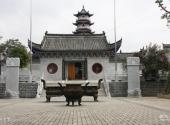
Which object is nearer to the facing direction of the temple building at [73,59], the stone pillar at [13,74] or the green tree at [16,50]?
the stone pillar

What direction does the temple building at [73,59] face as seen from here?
toward the camera

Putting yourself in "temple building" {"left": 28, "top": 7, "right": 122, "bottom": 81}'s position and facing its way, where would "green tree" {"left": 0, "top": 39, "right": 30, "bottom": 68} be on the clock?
The green tree is roughly at 4 o'clock from the temple building.

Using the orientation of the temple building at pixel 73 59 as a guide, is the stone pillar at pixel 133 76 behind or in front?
in front

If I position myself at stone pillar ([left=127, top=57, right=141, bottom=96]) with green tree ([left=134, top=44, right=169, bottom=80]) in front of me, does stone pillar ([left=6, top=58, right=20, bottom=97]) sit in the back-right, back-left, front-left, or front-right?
back-left

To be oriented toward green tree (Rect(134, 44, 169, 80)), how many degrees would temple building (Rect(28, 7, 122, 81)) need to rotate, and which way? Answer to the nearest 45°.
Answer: approximately 45° to its left

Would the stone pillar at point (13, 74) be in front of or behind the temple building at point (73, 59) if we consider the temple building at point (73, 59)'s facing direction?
in front

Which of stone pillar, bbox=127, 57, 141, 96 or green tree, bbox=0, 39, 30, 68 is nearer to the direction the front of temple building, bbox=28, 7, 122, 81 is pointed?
the stone pillar

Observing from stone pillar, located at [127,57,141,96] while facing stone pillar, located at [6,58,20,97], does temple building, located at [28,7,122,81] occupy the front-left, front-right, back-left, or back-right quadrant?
front-right

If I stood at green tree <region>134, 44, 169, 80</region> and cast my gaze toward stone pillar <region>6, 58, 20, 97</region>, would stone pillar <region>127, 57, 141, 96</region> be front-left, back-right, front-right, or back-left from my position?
front-left

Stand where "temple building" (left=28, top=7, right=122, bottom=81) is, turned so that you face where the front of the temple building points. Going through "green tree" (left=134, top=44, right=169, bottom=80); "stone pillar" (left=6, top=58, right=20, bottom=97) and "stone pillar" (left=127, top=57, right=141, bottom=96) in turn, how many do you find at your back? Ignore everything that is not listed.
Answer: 0

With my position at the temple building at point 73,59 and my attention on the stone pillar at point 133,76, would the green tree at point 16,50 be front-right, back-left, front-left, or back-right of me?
back-right
